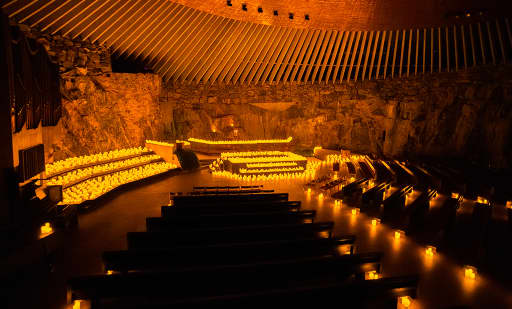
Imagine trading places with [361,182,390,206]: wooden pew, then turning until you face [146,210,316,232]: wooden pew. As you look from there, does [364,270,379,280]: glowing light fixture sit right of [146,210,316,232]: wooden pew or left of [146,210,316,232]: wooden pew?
left

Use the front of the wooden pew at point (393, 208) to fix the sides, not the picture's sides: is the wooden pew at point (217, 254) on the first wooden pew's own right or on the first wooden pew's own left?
on the first wooden pew's own left

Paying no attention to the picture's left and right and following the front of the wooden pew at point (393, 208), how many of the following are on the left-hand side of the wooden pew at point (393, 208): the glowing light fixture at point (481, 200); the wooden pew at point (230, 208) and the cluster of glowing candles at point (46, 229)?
2

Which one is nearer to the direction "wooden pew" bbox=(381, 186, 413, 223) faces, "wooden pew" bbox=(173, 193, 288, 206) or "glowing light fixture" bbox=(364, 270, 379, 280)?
the wooden pew

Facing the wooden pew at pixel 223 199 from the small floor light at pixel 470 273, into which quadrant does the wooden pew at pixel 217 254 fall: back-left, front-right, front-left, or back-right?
front-left

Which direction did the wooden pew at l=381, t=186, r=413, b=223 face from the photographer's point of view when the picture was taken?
facing away from the viewer and to the left of the viewer

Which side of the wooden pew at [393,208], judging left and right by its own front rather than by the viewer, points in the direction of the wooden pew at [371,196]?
front

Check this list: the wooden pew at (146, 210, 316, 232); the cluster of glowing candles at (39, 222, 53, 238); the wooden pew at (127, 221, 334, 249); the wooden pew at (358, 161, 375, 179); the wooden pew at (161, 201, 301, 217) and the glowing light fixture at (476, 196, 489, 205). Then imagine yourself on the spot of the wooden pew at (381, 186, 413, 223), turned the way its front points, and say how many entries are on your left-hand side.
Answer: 4

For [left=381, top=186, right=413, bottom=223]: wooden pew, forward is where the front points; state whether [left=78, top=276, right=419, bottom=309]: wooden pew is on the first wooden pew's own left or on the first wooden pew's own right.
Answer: on the first wooden pew's own left

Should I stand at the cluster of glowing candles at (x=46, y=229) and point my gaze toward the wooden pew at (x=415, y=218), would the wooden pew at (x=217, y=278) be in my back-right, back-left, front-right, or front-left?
front-right

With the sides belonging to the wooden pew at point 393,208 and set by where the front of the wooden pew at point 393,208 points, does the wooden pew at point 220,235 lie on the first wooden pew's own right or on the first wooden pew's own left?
on the first wooden pew's own left

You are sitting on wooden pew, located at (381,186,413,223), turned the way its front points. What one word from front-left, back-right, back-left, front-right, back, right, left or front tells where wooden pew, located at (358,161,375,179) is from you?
front-right

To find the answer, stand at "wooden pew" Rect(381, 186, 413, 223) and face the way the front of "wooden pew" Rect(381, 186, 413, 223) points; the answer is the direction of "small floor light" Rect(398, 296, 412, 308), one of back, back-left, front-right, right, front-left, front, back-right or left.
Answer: back-left
